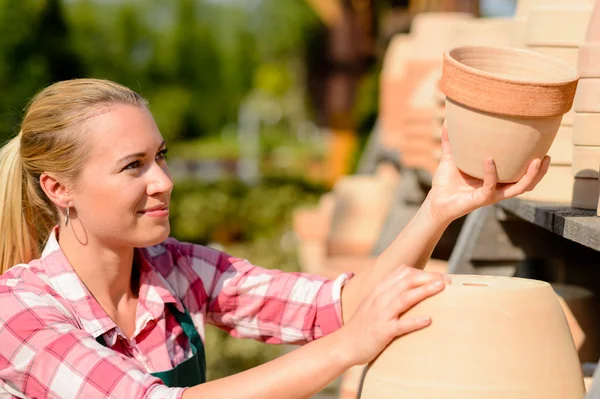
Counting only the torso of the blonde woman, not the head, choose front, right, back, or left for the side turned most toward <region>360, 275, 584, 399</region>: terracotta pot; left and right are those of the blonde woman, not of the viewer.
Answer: front

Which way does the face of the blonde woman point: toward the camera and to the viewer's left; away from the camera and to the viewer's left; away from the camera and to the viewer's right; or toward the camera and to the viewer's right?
toward the camera and to the viewer's right

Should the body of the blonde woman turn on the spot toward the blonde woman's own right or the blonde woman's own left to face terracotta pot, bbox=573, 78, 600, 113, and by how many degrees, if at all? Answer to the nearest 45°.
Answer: approximately 45° to the blonde woman's own left

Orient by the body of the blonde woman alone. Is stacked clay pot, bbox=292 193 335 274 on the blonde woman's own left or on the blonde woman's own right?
on the blonde woman's own left

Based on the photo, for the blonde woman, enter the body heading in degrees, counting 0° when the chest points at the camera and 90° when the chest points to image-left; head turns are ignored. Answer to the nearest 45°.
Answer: approximately 315°

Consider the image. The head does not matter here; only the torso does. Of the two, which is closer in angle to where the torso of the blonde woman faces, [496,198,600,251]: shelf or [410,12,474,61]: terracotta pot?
the shelf

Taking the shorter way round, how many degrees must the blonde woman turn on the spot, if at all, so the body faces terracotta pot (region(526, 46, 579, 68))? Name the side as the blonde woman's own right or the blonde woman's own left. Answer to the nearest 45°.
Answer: approximately 45° to the blonde woman's own left

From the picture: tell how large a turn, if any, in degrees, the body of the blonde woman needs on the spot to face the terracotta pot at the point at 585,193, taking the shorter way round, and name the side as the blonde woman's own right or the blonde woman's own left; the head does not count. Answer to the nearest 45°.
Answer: approximately 45° to the blonde woman's own left

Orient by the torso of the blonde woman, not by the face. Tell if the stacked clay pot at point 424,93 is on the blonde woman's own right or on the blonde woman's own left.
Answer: on the blonde woman's own left

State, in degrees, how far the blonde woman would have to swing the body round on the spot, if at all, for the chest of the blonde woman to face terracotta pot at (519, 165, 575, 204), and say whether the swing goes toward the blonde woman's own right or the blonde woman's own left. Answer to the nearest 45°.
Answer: approximately 45° to the blonde woman's own left

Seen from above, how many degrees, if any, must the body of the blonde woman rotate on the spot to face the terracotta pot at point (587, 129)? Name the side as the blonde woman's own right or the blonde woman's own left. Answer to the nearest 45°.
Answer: approximately 45° to the blonde woman's own left
